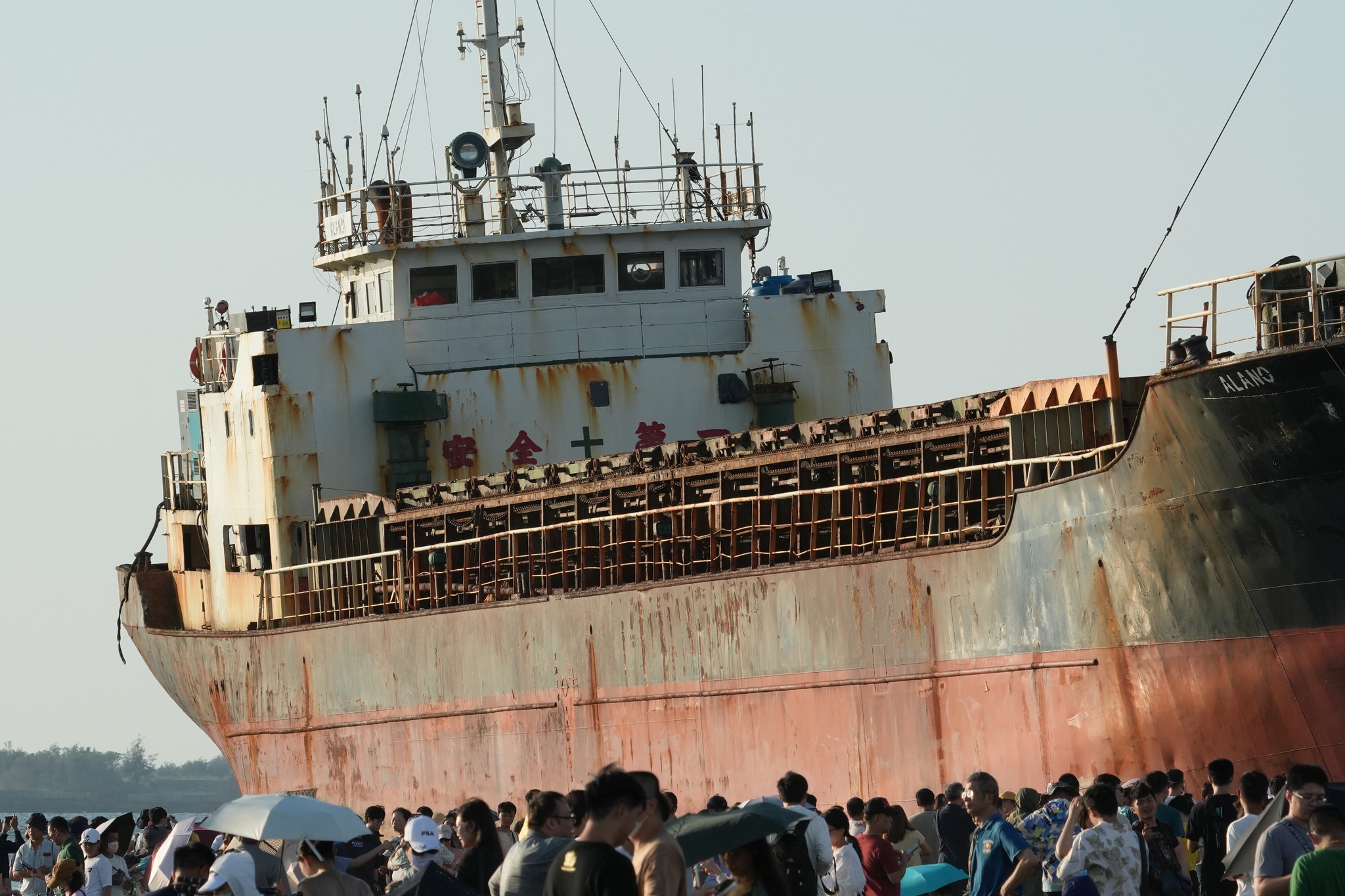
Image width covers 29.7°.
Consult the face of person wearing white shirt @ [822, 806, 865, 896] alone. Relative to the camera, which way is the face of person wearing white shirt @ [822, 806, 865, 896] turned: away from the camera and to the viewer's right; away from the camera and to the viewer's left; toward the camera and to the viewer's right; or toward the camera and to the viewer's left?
toward the camera and to the viewer's left

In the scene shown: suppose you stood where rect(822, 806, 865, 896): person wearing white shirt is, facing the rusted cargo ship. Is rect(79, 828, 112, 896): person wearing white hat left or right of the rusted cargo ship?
left

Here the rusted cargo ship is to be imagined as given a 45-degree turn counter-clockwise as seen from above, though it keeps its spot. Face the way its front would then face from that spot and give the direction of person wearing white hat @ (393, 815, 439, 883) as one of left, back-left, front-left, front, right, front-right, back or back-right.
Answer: right

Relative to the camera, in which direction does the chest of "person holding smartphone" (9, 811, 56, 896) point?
toward the camera

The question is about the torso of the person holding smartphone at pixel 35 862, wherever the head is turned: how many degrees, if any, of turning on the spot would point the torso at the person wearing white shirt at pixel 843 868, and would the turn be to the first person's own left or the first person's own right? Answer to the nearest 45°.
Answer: approximately 45° to the first person's own left

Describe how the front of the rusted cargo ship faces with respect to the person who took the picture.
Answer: facing the viewer and to the right of the viewer
